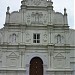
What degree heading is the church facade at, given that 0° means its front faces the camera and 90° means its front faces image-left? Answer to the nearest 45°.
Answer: approximately 0°
